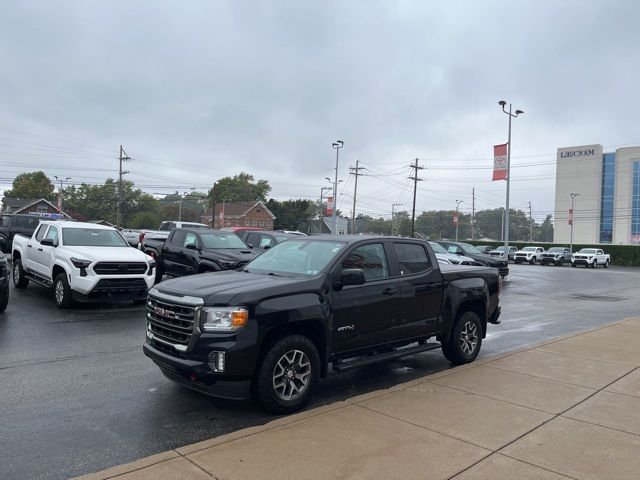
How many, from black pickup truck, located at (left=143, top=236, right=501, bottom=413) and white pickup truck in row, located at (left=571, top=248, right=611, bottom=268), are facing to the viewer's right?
0

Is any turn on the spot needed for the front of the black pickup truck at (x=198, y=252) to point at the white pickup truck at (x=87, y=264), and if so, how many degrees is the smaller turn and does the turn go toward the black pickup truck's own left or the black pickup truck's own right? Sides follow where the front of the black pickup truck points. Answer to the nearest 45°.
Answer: approximately 90° to the black pickup truck's own right

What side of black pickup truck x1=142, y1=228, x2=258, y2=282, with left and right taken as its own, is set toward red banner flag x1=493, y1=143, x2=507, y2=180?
left

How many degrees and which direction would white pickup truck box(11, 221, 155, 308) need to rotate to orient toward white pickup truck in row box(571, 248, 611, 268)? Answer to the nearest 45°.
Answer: approximately 90° to its left

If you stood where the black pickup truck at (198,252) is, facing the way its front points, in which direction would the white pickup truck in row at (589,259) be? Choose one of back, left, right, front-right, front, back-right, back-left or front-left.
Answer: left

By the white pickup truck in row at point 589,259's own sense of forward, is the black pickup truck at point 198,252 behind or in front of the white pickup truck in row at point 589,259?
in front

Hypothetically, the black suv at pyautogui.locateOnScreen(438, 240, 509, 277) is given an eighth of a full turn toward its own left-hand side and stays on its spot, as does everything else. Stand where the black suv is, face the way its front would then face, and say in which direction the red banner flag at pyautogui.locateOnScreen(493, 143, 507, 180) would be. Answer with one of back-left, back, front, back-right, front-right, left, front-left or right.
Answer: left

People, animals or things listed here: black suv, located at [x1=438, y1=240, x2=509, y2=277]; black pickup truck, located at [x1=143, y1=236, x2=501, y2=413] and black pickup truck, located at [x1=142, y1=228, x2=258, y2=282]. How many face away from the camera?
0

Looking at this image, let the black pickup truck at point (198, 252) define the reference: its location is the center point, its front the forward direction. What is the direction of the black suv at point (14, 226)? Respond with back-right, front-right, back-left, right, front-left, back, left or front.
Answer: back

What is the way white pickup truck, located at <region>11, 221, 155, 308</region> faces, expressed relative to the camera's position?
facing the viewer and to the right of the viewer

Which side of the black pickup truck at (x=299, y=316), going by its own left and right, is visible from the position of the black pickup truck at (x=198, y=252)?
right

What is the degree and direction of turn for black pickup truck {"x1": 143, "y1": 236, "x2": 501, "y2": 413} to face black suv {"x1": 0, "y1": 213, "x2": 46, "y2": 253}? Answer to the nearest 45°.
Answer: approximately 90° to its right

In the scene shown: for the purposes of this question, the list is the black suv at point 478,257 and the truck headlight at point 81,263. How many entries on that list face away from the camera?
0

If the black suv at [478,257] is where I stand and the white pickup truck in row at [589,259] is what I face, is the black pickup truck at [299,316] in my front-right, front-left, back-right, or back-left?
back-right

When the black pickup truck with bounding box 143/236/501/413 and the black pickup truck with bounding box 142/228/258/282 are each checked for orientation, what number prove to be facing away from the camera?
0

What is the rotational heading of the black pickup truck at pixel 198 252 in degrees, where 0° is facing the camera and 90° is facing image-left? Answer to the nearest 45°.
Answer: approximately 315°

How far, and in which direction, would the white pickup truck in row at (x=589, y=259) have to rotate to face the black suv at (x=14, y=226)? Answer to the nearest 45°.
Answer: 0° — it already faces it
